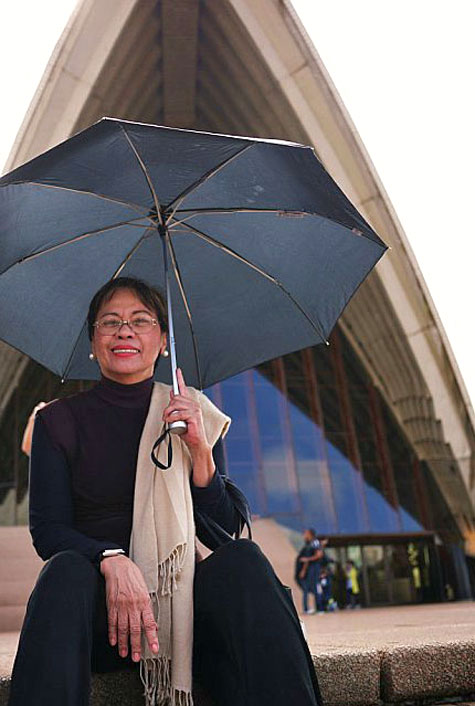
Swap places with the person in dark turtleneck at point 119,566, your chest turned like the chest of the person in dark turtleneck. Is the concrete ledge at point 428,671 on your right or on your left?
on your left

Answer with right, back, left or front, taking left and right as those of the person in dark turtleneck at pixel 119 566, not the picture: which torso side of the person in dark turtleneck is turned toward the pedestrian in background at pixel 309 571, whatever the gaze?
back

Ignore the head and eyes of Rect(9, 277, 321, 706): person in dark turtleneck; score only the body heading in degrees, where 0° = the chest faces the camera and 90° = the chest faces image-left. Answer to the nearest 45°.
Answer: approximately 0°

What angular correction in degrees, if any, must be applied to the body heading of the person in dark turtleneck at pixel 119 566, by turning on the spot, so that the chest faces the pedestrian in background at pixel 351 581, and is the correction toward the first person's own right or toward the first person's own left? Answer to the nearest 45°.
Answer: approximately 180°
